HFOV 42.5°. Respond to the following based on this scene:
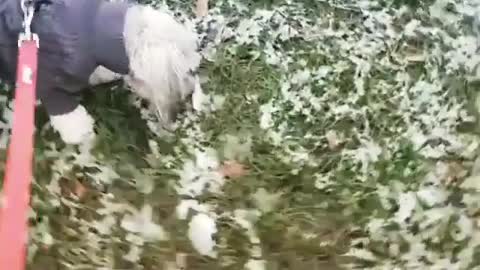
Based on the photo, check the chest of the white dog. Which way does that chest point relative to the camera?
to the viewer's right
